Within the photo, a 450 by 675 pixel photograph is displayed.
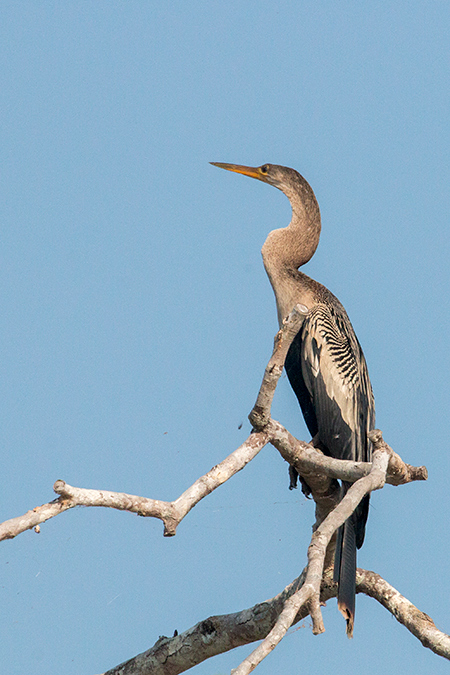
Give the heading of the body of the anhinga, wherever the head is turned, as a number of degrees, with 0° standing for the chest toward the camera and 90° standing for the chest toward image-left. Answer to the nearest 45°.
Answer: approximately 90°

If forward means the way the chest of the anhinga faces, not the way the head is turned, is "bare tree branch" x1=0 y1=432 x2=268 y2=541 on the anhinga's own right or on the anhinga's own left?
on the anhinga's own left

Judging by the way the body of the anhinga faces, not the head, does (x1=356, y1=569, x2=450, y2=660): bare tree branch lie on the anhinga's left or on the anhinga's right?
on the anhinga's left
